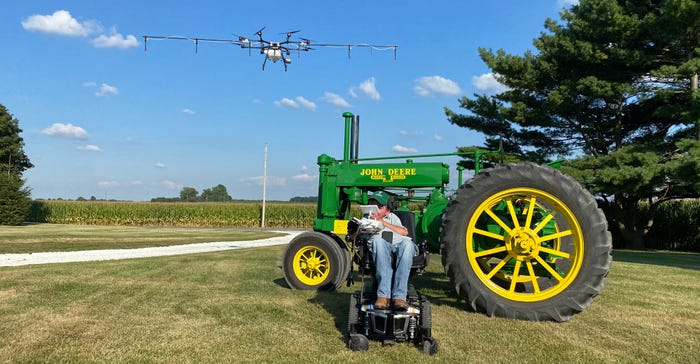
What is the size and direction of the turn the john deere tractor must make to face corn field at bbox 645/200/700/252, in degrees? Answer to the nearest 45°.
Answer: approximately 135° to its right

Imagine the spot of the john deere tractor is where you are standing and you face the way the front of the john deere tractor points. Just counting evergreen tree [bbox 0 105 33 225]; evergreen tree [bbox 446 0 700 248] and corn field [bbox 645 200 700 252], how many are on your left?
0

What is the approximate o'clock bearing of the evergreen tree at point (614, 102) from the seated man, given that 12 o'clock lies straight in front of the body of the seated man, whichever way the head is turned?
The evergreen tree is roughly at 7 o'clock from the seated man.

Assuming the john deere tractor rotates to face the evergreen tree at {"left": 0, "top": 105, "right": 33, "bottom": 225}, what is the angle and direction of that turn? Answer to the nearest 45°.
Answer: approximately 45° to its right

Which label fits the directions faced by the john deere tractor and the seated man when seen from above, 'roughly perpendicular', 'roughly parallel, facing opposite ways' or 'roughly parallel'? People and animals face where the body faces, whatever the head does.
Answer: roughly perpendicular

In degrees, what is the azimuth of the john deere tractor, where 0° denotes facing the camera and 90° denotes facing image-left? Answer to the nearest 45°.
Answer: approximately 90°

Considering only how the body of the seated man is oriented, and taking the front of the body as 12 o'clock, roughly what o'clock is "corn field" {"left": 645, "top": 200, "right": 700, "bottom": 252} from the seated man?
The corn field is roughly at 7 o'clock from the seated man.

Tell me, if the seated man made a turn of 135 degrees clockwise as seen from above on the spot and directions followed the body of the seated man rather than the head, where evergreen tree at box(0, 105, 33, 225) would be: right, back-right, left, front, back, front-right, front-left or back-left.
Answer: front

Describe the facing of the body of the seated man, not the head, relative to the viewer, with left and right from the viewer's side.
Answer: facing the viewer
